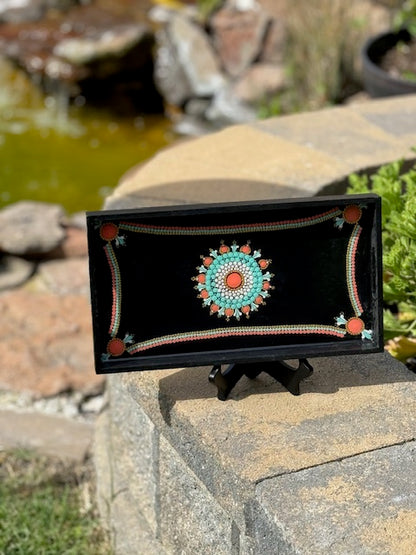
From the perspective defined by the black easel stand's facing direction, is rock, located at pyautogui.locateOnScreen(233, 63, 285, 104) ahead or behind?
behind

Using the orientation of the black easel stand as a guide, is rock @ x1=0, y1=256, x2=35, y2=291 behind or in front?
behind

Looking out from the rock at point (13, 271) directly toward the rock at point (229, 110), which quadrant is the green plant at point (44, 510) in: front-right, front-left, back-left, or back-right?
back-right

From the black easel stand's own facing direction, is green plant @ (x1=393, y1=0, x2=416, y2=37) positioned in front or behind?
behind

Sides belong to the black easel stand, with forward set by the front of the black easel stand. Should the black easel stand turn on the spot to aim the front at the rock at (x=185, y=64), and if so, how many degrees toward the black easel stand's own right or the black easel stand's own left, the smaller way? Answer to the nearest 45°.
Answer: approximately 180°

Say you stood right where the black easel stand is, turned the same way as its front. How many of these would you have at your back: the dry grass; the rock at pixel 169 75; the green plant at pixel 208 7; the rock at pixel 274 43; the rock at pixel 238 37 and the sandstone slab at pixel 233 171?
6

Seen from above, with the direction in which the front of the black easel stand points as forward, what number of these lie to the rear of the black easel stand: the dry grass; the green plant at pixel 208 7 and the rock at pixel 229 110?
3

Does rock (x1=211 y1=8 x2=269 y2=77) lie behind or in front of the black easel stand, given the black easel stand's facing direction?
behind

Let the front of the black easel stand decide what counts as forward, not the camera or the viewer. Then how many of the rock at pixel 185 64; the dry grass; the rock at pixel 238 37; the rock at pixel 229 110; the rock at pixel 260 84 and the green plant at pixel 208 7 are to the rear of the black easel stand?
6

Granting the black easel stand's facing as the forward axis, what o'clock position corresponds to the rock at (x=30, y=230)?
The rock is roughly at 5 o'clock from the black easel stand.

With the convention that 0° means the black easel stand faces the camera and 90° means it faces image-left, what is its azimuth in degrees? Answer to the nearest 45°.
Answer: approximately 0°

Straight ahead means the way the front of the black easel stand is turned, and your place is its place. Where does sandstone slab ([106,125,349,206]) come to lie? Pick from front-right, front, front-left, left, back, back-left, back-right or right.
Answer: back
